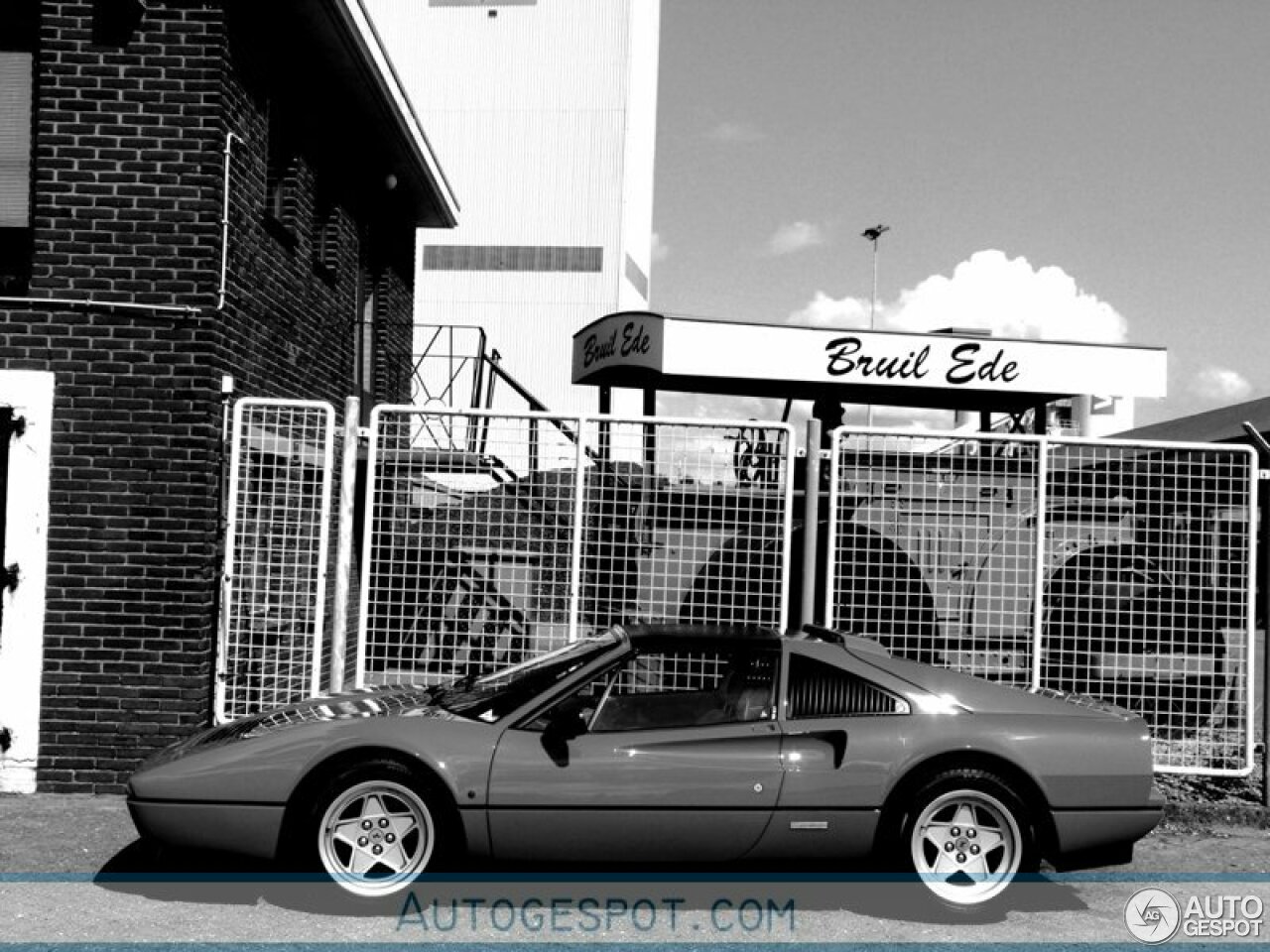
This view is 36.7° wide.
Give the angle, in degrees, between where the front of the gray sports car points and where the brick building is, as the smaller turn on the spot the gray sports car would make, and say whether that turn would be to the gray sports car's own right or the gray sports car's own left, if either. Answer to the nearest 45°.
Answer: approximately 45° to the gray sports car's own right

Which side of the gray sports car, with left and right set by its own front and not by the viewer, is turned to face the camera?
left

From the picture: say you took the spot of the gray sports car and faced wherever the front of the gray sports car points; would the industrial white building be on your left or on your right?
on your right

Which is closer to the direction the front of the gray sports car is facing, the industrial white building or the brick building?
the brick building

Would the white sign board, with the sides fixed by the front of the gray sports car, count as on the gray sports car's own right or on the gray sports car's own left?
on the gray sports car's own right

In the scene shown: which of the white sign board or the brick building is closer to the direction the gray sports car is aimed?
the brick building

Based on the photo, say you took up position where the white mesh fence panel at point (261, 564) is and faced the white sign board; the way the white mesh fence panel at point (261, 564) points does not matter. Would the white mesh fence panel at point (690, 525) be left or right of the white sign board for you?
right

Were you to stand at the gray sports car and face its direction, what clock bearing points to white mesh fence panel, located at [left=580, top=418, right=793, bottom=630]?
The white mesh fence panel is roughly at 3 o'clock from the gray sports car.

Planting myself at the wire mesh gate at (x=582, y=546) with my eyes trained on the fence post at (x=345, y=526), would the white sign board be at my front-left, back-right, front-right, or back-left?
back-right
